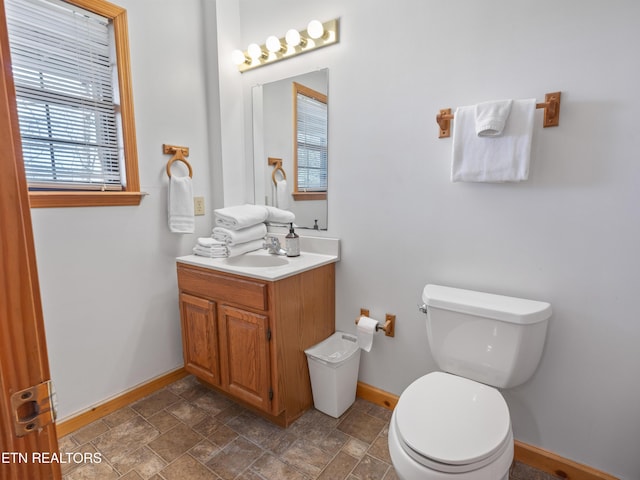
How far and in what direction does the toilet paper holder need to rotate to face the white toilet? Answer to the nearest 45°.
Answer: approximately 90° to its left

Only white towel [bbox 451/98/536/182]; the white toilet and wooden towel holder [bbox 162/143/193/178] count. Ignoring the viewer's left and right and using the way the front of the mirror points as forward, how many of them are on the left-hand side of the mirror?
2

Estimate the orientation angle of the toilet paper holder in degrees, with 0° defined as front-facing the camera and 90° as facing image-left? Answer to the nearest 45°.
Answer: approximately 45°

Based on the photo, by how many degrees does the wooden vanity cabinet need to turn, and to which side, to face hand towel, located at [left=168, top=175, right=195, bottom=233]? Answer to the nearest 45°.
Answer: approximately 90° to its right

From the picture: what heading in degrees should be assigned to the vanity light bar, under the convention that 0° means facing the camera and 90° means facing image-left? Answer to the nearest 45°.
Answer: approximately 45°

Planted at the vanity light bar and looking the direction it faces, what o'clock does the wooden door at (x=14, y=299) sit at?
The wooden door is roughly at 11 o'clock from the vanity light bar.
